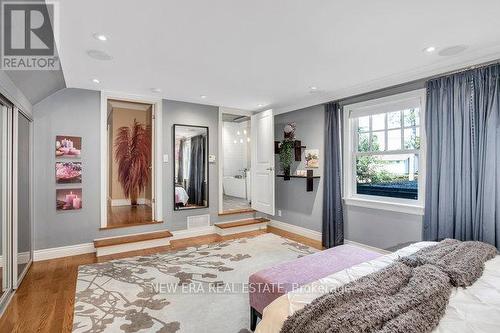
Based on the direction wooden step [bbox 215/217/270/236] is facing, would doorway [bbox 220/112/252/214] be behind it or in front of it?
behind

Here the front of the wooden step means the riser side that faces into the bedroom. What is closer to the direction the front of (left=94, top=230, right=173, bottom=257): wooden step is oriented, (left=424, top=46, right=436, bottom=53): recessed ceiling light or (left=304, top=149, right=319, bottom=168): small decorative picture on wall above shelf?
the recessed ceiling light

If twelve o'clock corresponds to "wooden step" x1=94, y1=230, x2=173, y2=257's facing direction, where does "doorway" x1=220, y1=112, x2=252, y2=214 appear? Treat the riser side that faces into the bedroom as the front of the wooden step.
The doorway is roughly at 9 o'clock from the wooden step.

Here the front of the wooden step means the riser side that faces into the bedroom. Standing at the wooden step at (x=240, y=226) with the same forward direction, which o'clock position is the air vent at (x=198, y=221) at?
The air vent is roughly at 4 o'clock from the wooden step.

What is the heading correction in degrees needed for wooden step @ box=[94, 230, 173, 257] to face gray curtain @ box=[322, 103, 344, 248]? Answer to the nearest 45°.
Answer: approximately 45° to its left
